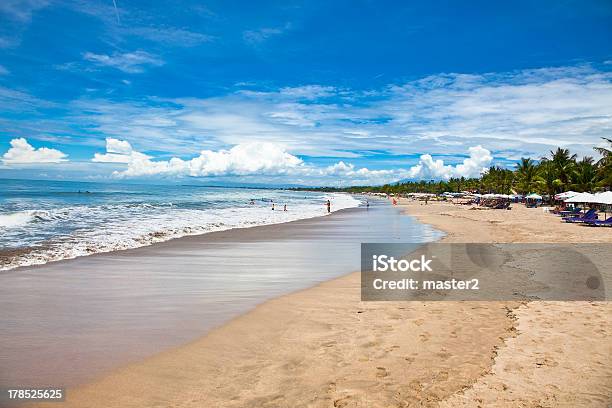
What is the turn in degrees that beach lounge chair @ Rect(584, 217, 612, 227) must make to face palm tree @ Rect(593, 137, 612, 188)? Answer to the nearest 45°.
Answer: approximately 90° to its right

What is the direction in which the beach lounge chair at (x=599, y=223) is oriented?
to the viewer's left

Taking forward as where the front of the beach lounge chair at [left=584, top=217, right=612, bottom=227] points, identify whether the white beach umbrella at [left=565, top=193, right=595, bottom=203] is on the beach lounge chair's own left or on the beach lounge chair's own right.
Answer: on the beach lounge chair's own right

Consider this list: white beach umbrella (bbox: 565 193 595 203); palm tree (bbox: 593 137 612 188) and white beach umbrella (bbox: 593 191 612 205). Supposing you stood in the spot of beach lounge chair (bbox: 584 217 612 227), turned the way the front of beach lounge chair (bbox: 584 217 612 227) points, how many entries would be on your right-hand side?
3

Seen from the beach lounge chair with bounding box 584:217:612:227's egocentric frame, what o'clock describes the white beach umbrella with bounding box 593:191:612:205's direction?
The white beach umbrella is roughly at 3 o'clock from the beach lounge chair.
